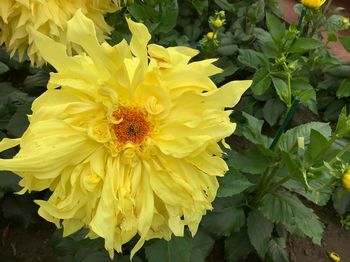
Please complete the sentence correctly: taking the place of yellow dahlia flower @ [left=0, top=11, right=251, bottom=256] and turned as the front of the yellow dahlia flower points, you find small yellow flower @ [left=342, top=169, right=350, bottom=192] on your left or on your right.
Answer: on your left

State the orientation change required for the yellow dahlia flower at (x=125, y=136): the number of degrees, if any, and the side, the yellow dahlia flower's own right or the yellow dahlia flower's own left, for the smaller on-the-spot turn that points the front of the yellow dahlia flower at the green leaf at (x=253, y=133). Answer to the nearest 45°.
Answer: approximately 135° to the yellow dahlia flower's own left

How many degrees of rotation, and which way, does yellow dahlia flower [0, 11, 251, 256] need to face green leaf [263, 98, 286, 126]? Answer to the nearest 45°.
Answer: approximately 135° to its left

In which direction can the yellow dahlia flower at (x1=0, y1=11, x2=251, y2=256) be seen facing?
toward the camera
